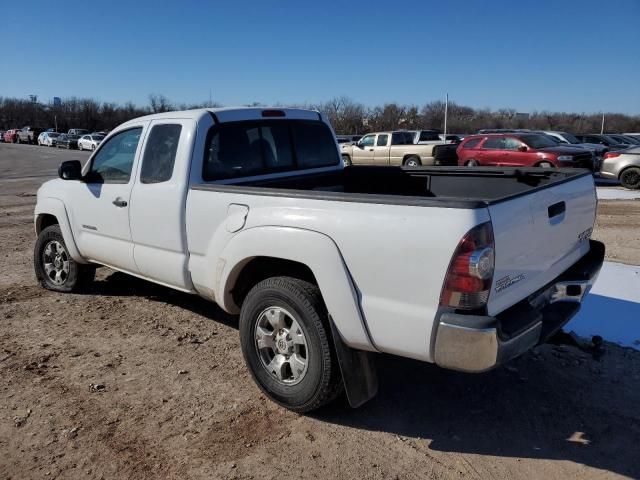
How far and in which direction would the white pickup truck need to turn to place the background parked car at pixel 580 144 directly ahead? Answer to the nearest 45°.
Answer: approximately 90° to its right

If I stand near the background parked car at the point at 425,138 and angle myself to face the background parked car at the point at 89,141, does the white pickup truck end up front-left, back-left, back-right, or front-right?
back-left

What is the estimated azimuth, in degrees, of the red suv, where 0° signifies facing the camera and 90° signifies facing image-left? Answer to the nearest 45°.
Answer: approximately 315°

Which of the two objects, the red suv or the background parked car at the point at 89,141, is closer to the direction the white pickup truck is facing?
the background parked car

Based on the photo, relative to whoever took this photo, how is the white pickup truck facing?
facing away from the viewer and to the left of the viewer

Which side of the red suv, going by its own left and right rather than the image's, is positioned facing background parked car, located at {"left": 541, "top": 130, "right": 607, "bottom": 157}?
left

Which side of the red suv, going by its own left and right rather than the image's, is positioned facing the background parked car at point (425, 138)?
back

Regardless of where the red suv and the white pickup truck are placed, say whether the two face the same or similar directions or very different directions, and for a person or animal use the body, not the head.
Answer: very different directions
